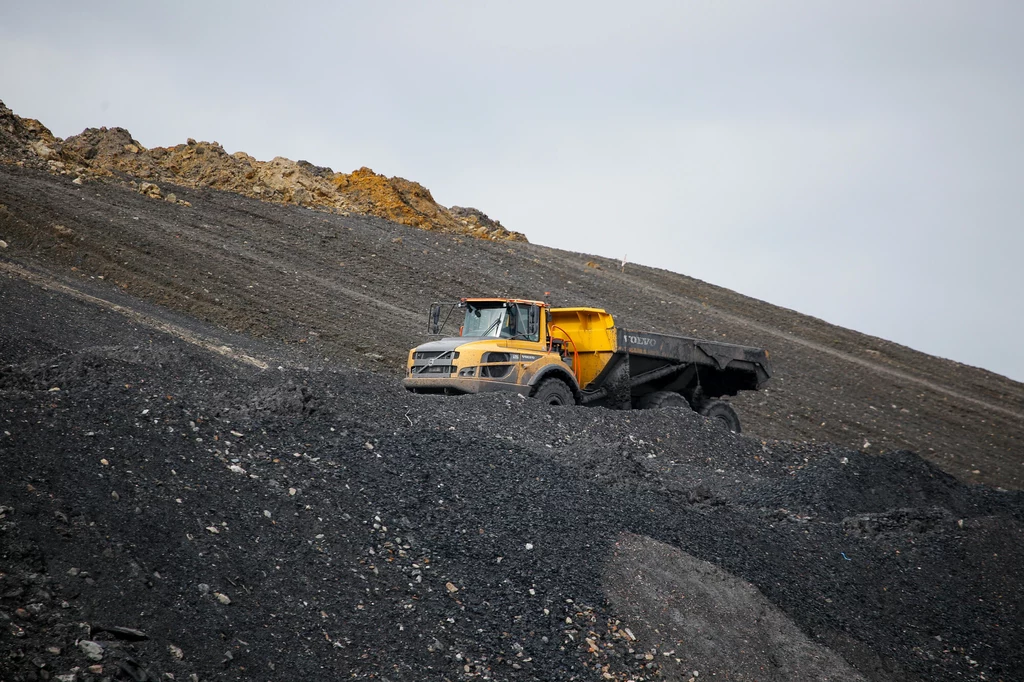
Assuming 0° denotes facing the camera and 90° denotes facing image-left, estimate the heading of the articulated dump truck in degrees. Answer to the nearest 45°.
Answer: approximately 45°

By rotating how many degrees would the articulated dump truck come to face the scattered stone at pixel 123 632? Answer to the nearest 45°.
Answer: approximately 45° to its left

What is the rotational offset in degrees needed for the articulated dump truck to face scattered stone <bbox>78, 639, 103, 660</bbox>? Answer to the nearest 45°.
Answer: approximately 45° to its left
